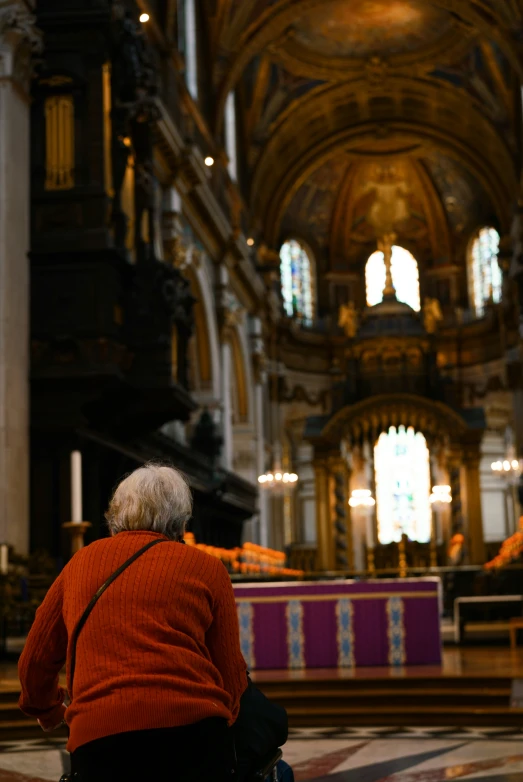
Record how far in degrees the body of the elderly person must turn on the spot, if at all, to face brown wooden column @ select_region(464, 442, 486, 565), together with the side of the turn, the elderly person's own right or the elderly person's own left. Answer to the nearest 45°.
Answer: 0° — they already face it

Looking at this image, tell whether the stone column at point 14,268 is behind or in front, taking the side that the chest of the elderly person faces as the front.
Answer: in front

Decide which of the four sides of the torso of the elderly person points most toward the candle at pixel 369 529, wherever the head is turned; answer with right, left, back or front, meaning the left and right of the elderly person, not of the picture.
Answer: front

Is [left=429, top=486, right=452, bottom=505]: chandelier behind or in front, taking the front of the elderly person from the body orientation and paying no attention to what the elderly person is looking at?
in front

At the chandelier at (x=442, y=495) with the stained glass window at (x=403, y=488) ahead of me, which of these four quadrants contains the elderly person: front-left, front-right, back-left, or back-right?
back-left

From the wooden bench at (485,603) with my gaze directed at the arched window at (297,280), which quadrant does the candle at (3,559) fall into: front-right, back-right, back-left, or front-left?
back-left

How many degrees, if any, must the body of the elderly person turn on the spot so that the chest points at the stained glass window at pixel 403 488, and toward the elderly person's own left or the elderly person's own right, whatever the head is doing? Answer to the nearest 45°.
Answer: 0° — they already face it

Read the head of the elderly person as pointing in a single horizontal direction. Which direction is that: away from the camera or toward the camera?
away from the camera

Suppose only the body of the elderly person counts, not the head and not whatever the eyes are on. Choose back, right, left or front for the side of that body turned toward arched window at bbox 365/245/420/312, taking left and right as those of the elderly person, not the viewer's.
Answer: front

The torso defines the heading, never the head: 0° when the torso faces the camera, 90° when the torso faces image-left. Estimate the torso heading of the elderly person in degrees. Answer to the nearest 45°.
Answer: approximately 180°
